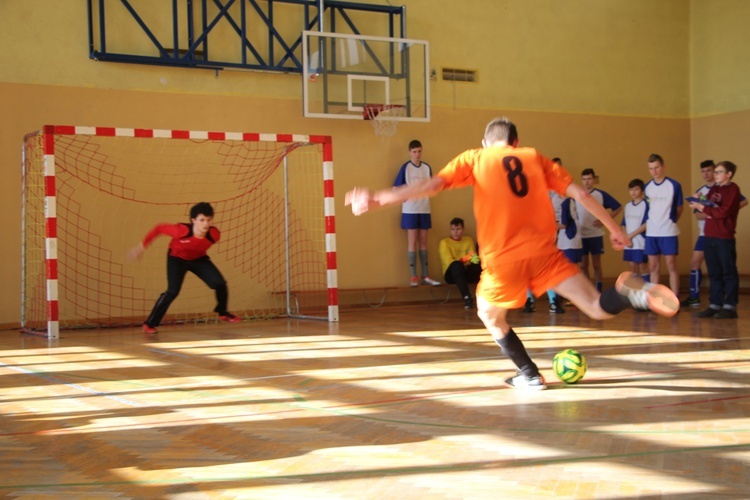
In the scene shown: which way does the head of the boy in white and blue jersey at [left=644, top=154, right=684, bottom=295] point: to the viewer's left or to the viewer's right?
to the viewer's left

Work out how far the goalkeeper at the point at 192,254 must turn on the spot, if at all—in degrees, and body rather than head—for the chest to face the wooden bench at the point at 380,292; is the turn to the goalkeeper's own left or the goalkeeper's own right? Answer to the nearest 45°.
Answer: approximately 90° to the goalkeeper's own left

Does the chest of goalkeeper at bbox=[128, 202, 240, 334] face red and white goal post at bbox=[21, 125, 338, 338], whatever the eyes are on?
no

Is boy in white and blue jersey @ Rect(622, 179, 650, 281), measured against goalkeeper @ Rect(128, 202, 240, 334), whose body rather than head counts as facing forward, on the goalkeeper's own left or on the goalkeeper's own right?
on the goalkeeper's own left

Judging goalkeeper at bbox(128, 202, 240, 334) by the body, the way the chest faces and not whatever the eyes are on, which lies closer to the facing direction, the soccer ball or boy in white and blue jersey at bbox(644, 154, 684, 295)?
the soccer ball

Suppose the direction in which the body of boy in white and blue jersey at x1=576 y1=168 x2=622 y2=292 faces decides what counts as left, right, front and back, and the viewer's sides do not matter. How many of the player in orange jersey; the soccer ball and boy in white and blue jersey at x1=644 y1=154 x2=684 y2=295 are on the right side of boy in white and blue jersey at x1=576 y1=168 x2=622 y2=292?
0

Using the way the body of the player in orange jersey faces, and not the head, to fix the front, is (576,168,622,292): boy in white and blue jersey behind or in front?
in front

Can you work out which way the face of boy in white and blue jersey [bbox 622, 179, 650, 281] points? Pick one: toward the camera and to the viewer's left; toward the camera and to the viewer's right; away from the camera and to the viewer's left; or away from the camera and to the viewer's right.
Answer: toward the camera and to the viewer's left

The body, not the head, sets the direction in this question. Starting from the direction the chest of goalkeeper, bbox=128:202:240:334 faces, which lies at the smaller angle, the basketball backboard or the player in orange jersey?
the player in orange jersey

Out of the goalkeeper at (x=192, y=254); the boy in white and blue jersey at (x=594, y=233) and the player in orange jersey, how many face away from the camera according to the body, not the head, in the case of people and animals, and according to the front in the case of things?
1

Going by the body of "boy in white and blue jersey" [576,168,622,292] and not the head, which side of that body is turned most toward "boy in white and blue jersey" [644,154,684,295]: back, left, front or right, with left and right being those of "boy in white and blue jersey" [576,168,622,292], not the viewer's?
left

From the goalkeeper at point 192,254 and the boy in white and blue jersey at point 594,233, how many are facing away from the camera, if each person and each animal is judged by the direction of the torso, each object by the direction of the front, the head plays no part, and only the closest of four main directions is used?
0

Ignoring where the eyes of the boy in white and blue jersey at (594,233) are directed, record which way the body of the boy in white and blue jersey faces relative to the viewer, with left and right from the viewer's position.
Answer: facing the viewer and to the left of the viewer

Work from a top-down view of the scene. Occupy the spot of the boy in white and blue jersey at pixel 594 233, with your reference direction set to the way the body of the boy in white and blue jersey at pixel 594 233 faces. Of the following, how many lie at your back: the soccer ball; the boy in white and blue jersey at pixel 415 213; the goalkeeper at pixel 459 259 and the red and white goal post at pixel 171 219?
0

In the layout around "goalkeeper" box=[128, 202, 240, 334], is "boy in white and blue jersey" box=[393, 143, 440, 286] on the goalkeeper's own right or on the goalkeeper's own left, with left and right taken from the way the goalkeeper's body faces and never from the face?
on the goalkeeper's own left

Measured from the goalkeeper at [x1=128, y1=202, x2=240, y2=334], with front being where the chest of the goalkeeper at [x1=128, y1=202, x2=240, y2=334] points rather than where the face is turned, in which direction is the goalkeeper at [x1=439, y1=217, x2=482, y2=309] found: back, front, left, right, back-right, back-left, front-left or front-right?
left

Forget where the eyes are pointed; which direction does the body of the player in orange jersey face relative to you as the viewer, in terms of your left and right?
facing away from the viewer

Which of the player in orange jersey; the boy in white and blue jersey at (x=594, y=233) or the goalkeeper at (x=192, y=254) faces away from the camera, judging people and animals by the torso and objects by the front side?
the player in orange jersey

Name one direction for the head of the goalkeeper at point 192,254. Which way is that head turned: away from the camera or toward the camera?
toward the camera
